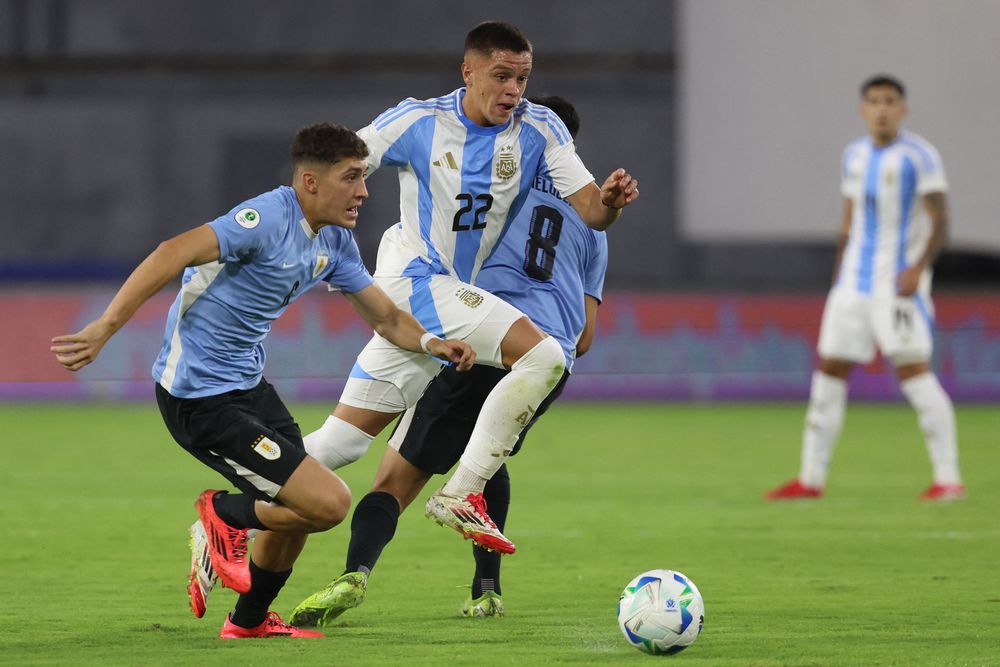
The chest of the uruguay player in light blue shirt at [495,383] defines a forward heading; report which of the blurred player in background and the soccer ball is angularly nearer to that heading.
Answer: the blurred player in background

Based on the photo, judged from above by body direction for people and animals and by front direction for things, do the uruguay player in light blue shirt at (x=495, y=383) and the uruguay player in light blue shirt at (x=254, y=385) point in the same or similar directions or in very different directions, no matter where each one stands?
very different directions

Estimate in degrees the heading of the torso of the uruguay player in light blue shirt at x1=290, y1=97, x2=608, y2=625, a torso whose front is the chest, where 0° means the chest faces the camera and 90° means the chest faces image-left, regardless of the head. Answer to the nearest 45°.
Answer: approximately 135°

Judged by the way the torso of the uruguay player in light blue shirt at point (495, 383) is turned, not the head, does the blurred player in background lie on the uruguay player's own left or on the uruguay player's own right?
on the uruguay player's own right

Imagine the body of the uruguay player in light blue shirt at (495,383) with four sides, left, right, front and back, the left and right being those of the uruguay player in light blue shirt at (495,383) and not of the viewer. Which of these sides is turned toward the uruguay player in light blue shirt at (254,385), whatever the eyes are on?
left
